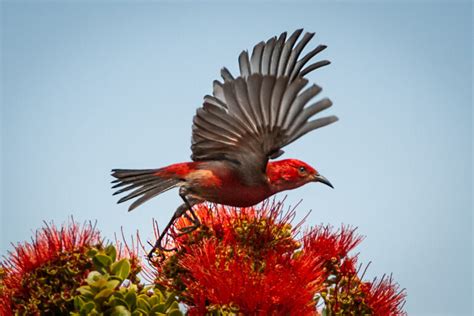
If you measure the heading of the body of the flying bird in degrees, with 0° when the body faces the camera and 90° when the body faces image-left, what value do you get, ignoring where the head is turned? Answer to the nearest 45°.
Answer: approximately 270°

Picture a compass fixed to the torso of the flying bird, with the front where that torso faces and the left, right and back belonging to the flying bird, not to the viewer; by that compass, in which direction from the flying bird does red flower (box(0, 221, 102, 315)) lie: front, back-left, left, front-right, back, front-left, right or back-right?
back
